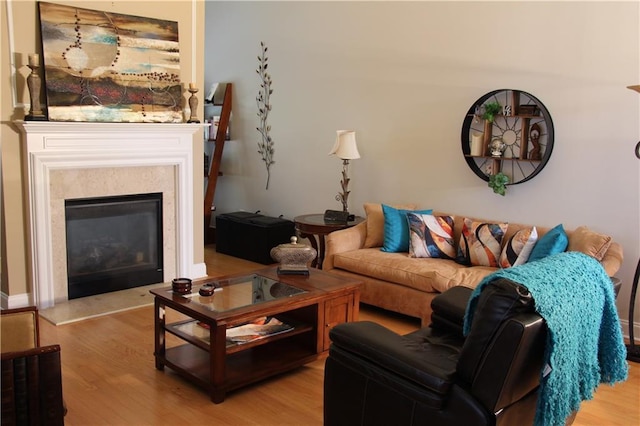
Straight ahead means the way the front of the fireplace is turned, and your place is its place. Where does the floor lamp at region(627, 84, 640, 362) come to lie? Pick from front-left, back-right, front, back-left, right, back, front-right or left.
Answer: front

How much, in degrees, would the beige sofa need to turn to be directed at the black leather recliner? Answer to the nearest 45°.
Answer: approximately 45° to its left

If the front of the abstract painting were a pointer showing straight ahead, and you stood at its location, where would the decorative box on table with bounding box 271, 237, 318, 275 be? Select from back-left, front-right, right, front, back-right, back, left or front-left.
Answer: front

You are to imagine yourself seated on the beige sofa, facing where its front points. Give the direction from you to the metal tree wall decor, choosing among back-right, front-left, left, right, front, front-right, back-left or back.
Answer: right

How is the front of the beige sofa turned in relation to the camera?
facing the viewer and to the left of the viewer

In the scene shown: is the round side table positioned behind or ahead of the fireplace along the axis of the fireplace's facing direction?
ahead

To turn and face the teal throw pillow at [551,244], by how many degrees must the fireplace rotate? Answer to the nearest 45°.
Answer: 0° — it already faces it

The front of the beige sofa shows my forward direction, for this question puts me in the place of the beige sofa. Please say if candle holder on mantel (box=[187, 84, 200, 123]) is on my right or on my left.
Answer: on my right

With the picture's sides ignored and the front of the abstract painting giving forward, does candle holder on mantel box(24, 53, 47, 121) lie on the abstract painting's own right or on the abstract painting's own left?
on the abstract painting's own right

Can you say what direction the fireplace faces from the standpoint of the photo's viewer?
facing the viewer and to the right of the viewer

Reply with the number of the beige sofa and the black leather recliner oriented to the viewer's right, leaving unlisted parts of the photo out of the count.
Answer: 0

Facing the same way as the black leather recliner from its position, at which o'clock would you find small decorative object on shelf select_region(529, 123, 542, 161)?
The small decorative object on shelf is roughly at 2 o'clock from the black leather recliner.

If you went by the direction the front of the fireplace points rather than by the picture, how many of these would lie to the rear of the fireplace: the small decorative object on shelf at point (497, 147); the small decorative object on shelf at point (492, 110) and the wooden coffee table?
0

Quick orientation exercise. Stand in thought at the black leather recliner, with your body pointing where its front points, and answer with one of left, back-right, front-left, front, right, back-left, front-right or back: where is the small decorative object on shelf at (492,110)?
front-right

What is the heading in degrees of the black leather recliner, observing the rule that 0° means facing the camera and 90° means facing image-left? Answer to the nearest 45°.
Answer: approximately 135°

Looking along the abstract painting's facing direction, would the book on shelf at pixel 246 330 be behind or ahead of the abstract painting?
ahead
